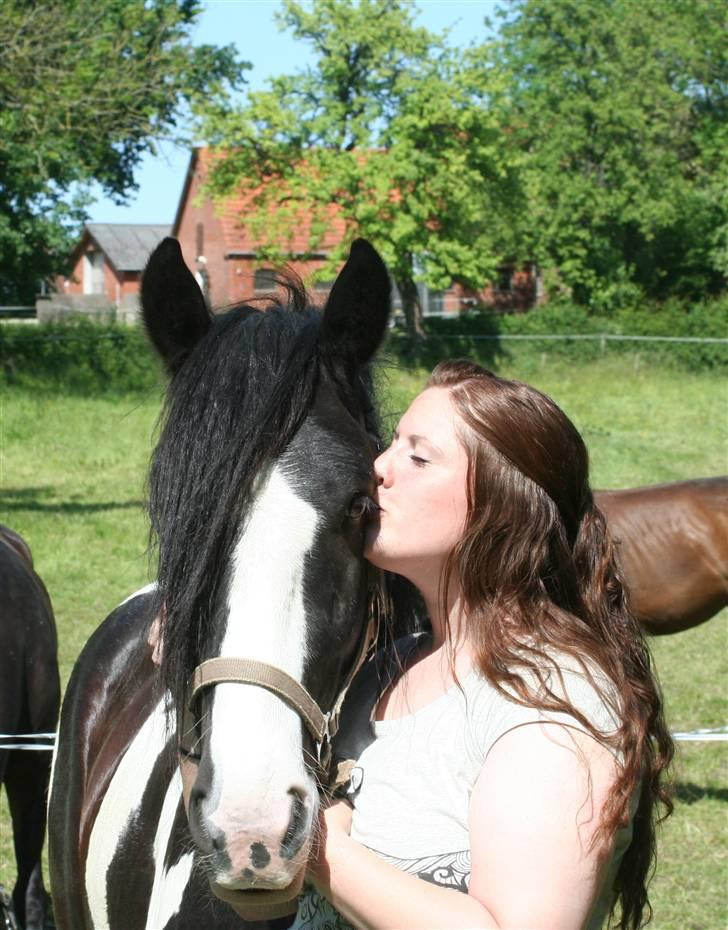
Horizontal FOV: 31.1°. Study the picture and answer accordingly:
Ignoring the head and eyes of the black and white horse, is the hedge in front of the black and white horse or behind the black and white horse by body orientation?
behind

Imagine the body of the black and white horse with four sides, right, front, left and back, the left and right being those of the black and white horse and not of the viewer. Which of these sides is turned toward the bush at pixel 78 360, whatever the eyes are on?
back

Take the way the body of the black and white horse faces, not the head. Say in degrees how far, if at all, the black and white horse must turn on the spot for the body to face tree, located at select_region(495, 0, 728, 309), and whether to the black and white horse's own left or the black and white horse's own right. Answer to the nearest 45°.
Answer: approximately 180°

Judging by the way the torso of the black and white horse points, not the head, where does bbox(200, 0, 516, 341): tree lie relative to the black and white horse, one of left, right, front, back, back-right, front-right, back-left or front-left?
back

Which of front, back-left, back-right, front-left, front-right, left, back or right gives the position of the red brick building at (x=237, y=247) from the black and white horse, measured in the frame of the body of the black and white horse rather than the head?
back

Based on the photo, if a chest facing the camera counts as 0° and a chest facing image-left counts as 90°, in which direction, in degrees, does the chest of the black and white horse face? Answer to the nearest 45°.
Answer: approximately 0°

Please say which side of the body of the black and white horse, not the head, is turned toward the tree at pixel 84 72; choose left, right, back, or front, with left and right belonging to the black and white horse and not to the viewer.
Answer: back
